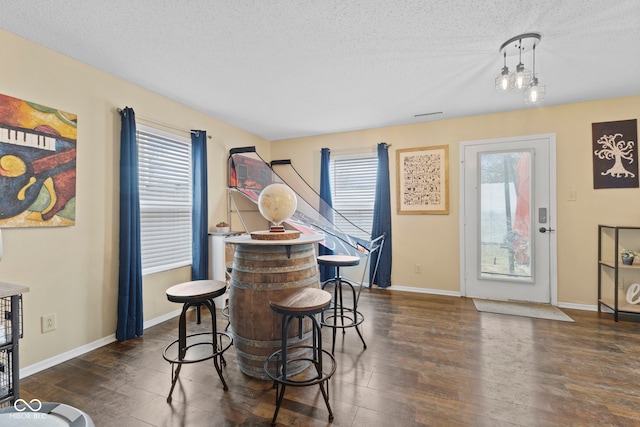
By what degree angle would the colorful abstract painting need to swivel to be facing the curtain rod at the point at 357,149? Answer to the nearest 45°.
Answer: approximately 45° to its left

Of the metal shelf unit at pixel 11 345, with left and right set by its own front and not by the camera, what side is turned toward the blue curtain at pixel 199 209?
left

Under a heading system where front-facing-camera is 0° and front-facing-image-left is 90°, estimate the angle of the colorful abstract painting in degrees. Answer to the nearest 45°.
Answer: approximately 315°

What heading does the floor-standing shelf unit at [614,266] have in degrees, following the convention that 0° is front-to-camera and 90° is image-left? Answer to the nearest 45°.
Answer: approximately 0°

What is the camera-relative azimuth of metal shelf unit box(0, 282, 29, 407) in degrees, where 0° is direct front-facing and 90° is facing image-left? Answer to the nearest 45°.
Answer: approximately 315°

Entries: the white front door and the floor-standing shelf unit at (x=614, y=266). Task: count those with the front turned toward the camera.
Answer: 2

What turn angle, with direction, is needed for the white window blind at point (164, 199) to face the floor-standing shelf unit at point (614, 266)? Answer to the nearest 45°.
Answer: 0° — it already faces it
